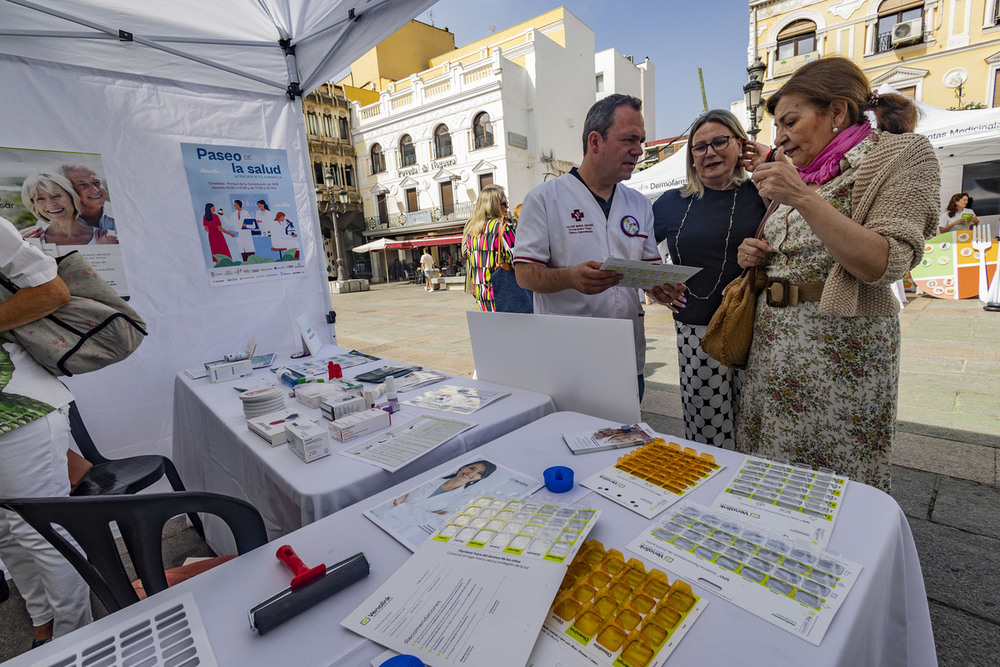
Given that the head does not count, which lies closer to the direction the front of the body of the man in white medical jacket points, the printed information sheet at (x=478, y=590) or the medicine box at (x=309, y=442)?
the printed information sheet

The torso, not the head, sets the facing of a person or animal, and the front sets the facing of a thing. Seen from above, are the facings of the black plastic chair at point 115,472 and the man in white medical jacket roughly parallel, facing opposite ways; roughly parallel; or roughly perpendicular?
roughly perpendicular

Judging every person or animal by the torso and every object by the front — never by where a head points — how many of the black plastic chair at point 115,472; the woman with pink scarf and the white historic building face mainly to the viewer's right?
1

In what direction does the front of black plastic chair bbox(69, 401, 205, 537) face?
to the viewer's right

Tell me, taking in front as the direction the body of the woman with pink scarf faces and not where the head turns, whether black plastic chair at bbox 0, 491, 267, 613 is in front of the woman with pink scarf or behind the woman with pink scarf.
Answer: in front

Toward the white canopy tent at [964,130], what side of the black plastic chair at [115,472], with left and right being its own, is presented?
front

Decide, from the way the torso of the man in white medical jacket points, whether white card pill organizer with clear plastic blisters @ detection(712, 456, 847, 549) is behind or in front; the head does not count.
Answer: in front

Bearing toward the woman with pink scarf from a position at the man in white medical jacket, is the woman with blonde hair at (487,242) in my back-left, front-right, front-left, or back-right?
back-left

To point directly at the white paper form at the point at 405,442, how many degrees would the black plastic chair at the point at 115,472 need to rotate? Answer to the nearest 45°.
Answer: approximately 45° to its right

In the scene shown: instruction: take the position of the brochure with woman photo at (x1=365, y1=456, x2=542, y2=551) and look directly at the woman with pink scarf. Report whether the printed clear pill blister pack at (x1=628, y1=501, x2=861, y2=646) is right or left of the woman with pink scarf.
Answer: right

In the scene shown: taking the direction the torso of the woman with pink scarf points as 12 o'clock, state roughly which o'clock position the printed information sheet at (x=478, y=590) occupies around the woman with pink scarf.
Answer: The printed information sheet is roughly at 11 o'clock from the woman with pink scarf.

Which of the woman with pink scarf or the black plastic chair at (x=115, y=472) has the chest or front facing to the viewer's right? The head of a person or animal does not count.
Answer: the black plastic chair

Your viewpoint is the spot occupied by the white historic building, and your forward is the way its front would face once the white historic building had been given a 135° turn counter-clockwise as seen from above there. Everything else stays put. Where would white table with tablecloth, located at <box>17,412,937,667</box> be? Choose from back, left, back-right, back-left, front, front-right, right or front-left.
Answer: right

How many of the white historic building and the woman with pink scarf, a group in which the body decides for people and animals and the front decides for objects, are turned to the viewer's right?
0

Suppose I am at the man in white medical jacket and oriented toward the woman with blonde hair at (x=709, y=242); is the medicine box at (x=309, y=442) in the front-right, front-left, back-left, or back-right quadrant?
back-right
